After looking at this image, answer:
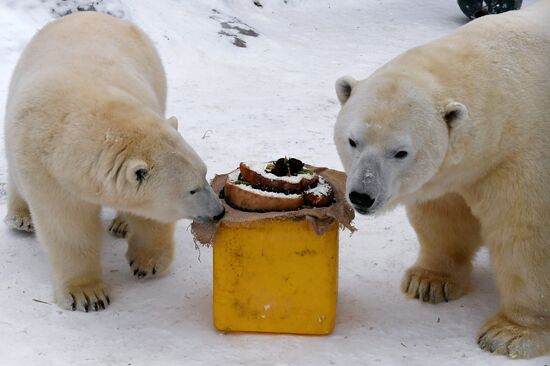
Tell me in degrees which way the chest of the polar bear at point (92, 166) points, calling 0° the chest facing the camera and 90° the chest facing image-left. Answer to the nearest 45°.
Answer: approximately 315°

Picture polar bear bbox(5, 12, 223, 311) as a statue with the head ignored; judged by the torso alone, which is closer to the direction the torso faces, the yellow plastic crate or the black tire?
the yellow plastic crate

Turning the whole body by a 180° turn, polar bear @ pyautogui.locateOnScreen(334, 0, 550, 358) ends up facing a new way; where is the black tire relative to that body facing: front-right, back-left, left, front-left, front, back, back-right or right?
front-left

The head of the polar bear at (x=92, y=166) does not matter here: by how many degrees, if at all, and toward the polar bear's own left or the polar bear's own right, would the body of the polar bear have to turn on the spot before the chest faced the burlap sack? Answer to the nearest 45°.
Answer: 0° — it already faces it

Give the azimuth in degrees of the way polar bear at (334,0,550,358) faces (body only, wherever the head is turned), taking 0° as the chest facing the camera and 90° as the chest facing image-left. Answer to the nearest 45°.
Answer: approximately 45°

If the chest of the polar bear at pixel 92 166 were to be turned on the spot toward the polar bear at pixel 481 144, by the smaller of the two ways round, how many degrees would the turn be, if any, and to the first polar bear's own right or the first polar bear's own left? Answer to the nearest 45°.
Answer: approximately 45° to the first polar bear's own left

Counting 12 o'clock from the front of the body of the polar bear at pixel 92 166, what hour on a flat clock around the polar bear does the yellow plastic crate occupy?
The yellow plastic crate is roughly at 12 o'clock from the polar bear.
